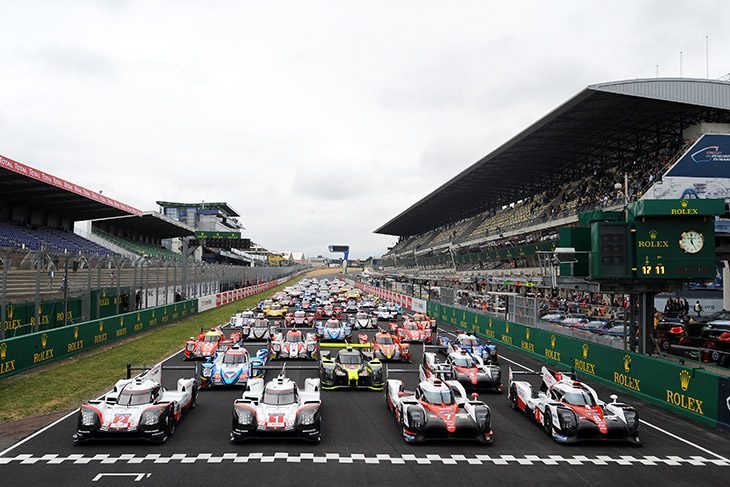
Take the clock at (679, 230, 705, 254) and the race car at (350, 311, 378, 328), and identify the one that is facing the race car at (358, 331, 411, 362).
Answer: the race car at (350, 311, 378, 328)

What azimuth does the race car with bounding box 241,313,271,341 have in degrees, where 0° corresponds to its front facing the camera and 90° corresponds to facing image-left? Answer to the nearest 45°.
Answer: approximately 0°

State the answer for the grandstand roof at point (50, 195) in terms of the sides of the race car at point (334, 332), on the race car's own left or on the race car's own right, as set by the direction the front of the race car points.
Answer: on the race car's own right

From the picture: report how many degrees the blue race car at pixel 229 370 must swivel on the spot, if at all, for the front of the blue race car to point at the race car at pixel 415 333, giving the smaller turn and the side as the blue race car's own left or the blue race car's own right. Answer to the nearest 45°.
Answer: approximately 135° to the blue race car's own left

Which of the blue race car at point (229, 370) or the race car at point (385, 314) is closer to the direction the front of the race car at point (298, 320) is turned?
the blue race car

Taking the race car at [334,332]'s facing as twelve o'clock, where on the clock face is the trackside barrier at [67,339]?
The trackside barrier is roughly at 2 o'clock from the race car.

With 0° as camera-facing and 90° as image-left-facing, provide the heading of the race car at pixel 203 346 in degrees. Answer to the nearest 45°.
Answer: approximately 45°
